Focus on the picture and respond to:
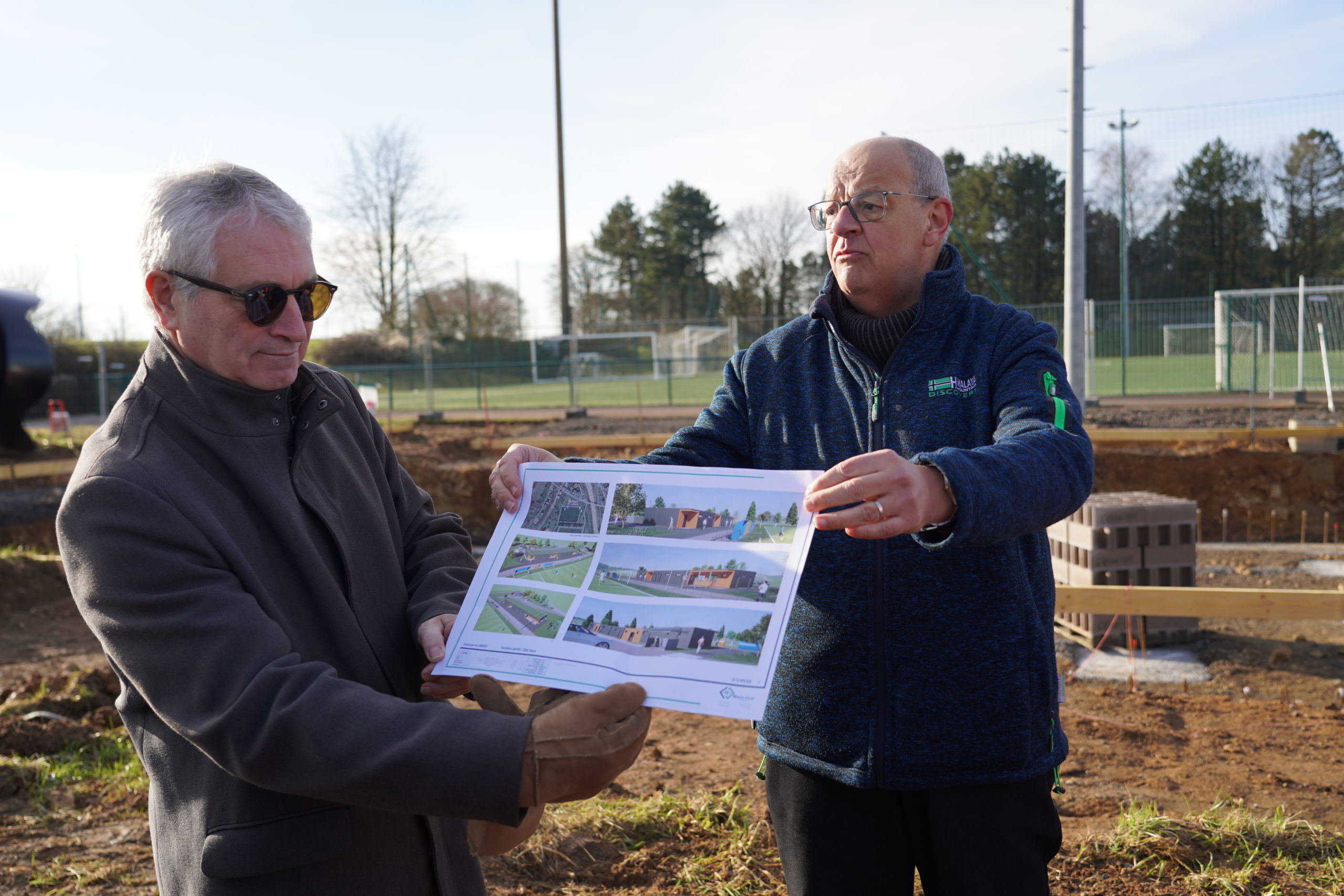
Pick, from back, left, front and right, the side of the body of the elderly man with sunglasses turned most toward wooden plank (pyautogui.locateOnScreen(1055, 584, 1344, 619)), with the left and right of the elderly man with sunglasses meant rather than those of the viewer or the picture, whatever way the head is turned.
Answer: left

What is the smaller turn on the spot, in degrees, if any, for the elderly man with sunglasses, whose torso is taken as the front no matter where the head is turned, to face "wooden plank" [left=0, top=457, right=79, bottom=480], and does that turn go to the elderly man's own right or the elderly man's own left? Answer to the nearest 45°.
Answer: approximately 135° to the elderly man's own left

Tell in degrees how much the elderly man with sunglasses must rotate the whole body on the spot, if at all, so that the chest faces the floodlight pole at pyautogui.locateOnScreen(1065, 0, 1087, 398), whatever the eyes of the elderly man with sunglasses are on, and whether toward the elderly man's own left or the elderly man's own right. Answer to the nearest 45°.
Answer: approximately 90° to the elderly man's own left

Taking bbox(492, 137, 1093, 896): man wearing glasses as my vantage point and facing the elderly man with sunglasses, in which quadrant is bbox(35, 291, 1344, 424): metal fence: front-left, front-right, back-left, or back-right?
back-right

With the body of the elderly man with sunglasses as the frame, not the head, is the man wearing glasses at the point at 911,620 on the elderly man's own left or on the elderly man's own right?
on the elderly man's own left

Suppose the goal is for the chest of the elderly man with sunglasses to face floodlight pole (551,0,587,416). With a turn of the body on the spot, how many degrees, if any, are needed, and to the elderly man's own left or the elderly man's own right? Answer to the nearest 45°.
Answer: approximately 135° to the elderly man's own left

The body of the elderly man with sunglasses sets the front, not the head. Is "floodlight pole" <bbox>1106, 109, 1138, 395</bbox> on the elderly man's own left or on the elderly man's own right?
on the elderly man's own left

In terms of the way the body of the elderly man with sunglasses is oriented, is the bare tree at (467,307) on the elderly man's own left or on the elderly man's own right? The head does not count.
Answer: on the elderly man's own left

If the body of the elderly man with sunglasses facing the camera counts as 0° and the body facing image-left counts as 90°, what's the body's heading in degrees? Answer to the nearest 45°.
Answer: approximately 315°
